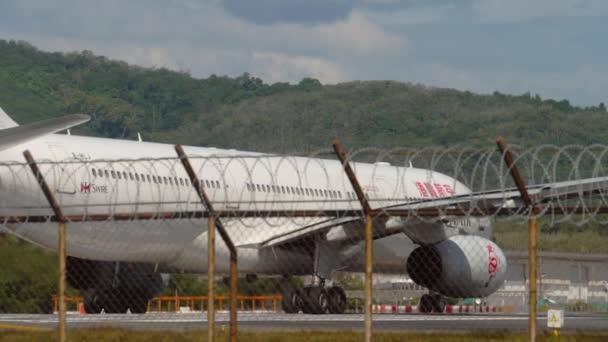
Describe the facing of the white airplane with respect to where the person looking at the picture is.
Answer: facing away from the viewer and to the right of the viewer
